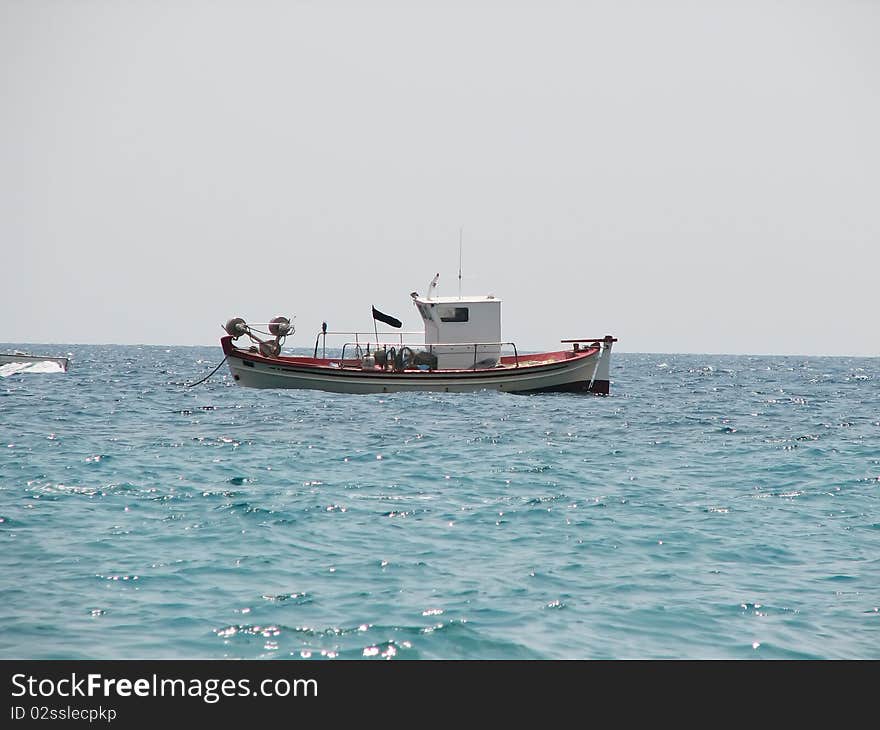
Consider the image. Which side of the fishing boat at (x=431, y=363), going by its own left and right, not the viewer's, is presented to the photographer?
left
